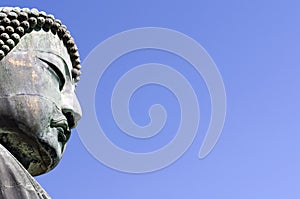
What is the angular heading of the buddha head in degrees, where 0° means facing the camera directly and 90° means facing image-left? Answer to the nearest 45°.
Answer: approximately 270°
